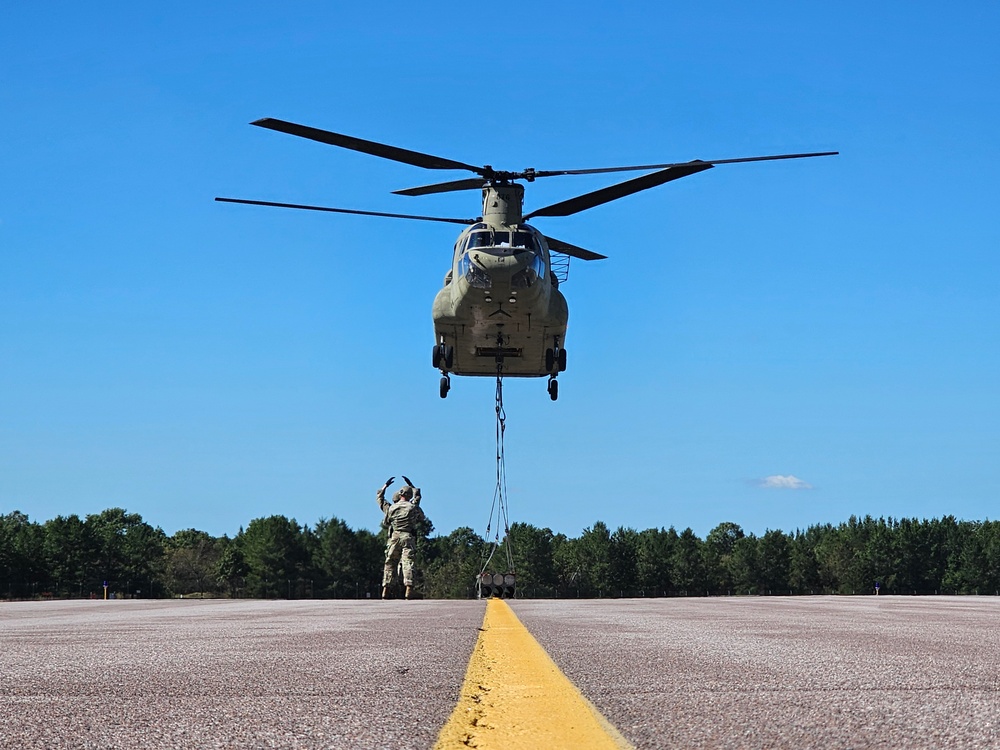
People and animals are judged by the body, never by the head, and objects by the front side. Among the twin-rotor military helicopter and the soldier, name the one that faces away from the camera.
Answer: the soldier

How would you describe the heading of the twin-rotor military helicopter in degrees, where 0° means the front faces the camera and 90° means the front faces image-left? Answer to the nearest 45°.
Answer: approximately 0°

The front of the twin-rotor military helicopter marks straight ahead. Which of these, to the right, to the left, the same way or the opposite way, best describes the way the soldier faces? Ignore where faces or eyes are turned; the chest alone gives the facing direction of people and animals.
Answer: the opposite way

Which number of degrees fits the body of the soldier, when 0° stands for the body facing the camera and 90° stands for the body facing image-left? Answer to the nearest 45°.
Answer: approximately 180°

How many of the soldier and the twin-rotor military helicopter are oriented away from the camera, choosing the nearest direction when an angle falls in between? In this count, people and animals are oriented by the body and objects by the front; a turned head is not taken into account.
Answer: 1
